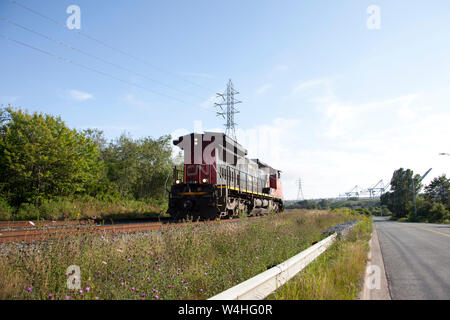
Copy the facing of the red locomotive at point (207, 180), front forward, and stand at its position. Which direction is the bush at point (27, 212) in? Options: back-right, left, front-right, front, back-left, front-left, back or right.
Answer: front-right

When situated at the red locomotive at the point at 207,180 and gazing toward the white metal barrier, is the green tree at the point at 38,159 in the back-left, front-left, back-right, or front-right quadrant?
back-right

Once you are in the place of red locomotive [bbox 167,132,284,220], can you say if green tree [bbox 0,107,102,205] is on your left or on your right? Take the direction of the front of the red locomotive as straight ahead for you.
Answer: on your right

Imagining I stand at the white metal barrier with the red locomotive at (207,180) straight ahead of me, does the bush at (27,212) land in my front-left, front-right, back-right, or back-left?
front-left

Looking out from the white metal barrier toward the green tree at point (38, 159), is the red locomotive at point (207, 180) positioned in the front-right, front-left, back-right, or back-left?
front-right

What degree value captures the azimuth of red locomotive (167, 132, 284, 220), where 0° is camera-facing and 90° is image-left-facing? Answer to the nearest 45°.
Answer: approximately 45°

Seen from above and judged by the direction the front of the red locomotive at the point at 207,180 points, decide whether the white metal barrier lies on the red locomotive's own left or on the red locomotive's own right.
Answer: on the red locomotive's own left

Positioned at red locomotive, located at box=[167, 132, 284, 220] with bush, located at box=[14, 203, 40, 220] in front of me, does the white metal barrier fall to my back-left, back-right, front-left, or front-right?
back-left
